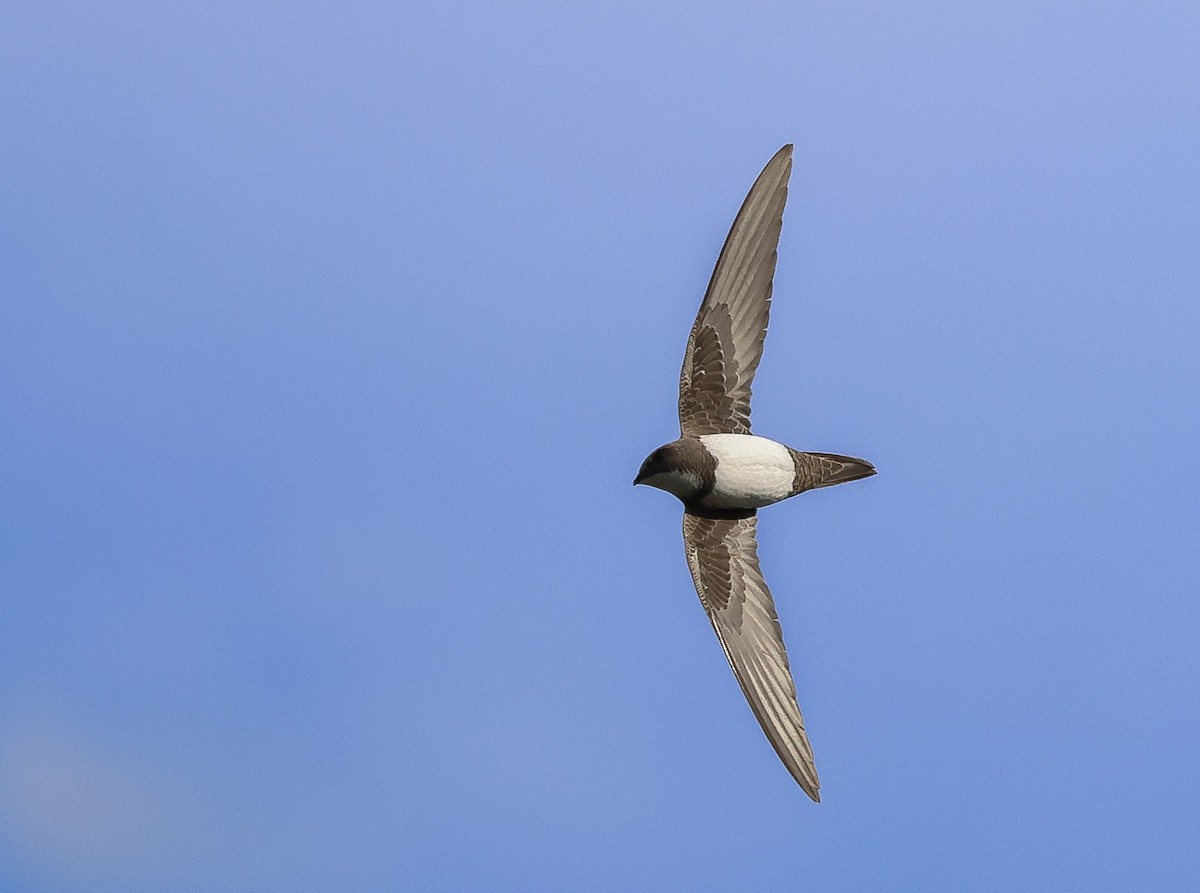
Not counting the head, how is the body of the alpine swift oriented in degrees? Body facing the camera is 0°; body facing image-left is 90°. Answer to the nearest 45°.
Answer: approximately 90°
